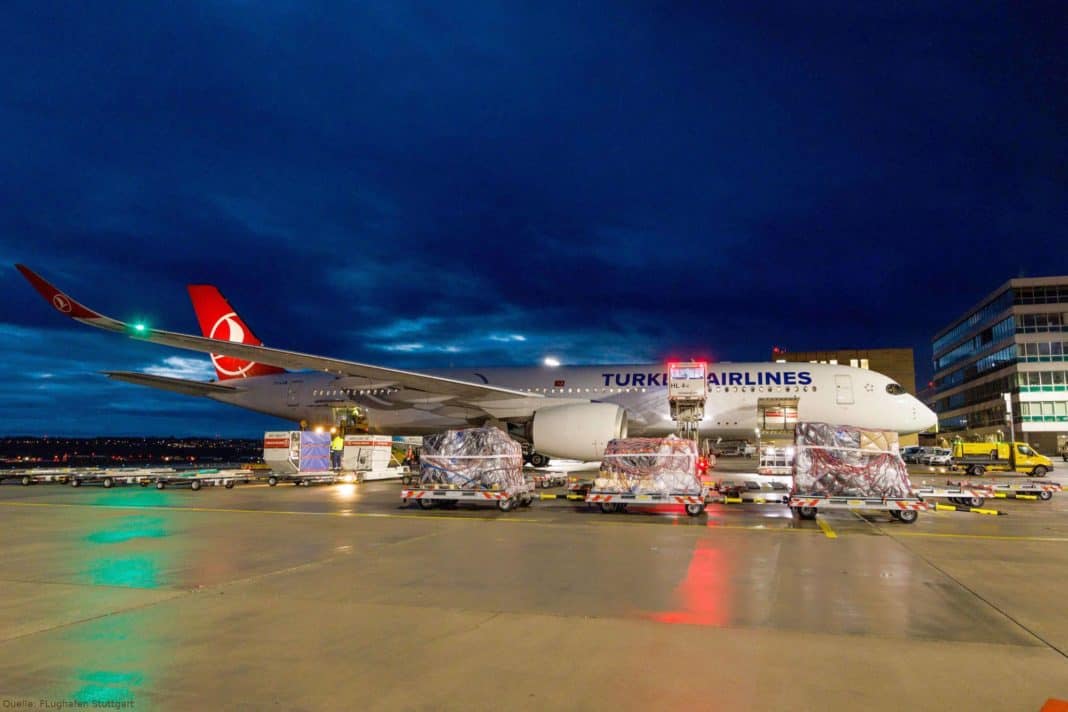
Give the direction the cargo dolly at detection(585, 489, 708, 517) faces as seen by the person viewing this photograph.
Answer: facing to the right of the viewer

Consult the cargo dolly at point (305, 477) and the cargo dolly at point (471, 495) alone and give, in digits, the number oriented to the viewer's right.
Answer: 2

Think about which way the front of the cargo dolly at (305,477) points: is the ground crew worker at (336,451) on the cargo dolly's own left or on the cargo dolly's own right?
on the cargo dolly's own left

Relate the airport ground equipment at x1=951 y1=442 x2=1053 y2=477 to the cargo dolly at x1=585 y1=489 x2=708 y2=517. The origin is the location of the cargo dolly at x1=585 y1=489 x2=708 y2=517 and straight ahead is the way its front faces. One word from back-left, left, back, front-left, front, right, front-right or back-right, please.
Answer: front-left

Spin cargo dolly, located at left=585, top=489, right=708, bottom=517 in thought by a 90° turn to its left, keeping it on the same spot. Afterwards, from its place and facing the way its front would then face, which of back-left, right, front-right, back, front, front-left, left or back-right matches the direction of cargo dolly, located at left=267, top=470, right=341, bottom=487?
front-left

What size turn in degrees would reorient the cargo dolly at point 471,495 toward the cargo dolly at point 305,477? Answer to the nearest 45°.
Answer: approximately 135° to its left

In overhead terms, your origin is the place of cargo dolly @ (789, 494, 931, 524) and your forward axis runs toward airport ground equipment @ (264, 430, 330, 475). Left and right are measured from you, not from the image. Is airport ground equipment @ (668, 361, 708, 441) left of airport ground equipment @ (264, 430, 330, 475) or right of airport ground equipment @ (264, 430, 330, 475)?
right

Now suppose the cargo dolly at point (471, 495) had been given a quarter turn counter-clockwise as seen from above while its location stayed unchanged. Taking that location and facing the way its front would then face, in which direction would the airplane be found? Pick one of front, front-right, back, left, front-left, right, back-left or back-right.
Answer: front

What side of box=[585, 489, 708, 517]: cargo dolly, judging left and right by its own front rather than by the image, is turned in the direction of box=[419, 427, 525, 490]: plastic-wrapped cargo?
back

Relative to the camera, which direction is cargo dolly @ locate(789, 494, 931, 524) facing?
to the viewer's right

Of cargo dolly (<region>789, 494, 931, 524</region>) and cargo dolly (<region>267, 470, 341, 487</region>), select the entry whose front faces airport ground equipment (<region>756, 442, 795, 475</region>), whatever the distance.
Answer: cargo dolly (<region>267, 470, 341, 487</region>)

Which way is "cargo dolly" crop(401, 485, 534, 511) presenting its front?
to the viewer's right

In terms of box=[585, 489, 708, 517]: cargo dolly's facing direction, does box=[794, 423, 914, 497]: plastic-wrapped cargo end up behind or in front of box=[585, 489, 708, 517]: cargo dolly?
in front
